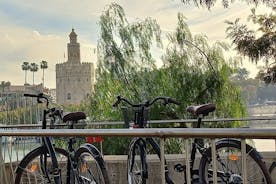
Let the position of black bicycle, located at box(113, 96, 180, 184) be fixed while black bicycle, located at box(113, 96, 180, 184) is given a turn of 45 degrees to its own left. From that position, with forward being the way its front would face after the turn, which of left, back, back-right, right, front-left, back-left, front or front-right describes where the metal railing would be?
front
